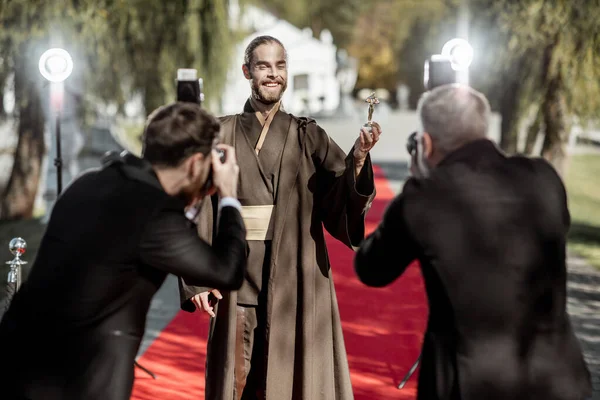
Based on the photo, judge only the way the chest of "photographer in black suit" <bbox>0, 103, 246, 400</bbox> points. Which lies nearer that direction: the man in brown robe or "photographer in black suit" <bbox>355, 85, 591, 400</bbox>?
the man in brown robe

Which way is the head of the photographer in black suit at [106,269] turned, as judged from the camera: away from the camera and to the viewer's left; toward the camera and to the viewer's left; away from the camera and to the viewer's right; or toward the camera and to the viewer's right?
away from the camera and to the viewer's right

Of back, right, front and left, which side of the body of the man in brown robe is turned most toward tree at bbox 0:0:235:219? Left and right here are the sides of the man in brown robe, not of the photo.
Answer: back

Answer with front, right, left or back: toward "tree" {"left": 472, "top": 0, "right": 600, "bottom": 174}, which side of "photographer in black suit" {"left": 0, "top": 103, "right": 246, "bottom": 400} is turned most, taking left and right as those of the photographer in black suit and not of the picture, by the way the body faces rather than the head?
front

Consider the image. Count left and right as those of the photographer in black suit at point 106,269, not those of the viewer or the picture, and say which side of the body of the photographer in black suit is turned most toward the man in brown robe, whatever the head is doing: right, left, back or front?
front

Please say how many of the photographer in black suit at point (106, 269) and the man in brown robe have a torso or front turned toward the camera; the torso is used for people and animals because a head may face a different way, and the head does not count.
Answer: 1

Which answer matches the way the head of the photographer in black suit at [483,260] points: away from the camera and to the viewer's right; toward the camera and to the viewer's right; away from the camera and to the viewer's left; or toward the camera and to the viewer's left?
away from the camera and to the viewer's left

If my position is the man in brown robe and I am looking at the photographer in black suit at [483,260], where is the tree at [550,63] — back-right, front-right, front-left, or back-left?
back-left

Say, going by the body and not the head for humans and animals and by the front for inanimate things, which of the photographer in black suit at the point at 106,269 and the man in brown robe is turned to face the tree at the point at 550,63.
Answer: the photographer in black suit

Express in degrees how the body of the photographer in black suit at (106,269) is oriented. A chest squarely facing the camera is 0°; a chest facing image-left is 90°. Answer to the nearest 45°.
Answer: approximately 225°

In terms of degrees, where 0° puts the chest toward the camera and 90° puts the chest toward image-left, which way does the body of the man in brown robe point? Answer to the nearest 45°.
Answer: approximately 0°

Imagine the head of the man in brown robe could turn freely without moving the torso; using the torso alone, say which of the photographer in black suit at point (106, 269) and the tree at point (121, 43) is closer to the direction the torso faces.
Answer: the photographer in black suit

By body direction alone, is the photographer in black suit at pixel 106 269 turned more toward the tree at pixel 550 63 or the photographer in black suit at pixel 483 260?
the tree
